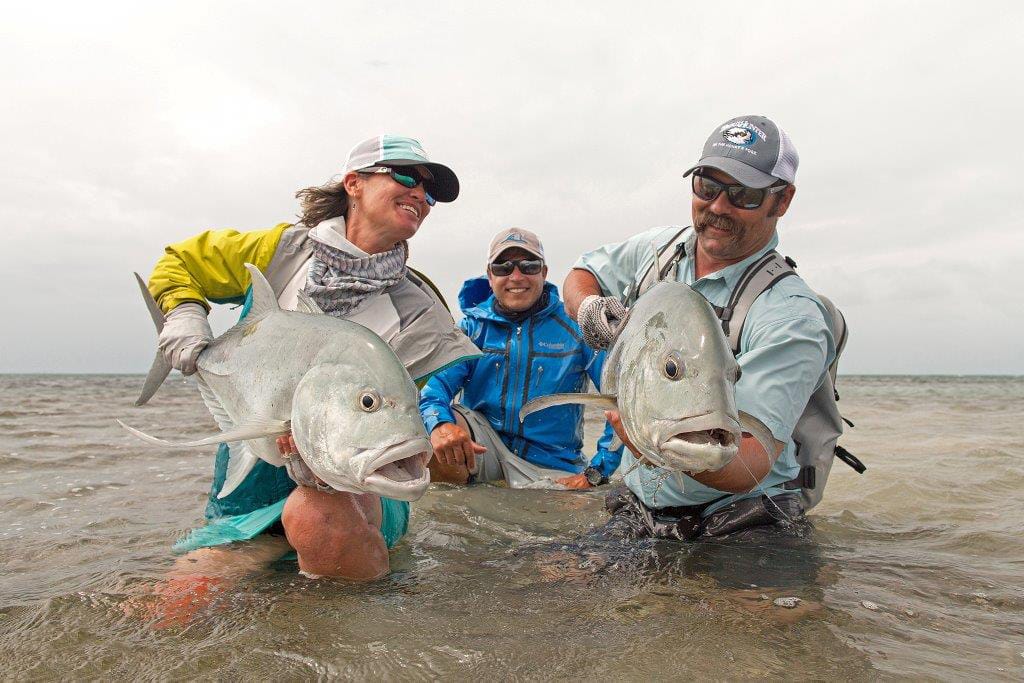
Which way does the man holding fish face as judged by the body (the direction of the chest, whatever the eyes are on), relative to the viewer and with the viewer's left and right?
facing the viewer and to the left of the viewer

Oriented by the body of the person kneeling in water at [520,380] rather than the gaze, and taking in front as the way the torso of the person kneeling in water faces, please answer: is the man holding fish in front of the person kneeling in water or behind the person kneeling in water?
in front

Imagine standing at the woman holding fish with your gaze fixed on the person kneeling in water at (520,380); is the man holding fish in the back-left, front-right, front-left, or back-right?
front-right

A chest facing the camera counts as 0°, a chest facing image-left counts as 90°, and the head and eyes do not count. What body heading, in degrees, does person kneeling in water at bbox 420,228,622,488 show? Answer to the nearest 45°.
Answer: approximately 0°

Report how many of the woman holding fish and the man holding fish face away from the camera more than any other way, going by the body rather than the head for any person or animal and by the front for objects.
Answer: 0

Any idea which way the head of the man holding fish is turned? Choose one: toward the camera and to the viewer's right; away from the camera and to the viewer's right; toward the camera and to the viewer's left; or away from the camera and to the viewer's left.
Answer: toward the camera and to the viewer's left

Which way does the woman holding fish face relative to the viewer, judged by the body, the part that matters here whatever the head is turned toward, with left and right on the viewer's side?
facing the viewer and to the right of the viewer

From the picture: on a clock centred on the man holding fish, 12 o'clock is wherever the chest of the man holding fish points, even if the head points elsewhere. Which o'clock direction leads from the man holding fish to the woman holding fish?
The woman holding fish is roughly at 1 o'clock from the man holding fish.

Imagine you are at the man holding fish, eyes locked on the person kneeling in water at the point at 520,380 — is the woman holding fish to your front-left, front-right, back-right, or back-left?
front-left

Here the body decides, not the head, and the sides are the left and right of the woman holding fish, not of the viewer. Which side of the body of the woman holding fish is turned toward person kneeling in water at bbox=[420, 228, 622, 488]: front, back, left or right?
left

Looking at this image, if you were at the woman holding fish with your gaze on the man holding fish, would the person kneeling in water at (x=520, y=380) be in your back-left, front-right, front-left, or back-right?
front-left

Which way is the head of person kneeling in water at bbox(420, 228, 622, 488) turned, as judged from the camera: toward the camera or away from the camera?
toward the camera

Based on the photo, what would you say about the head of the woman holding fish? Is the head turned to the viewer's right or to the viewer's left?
to the viewer's right

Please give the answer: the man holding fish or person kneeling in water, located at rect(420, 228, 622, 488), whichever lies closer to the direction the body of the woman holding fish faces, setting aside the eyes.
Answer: the man holding fish
